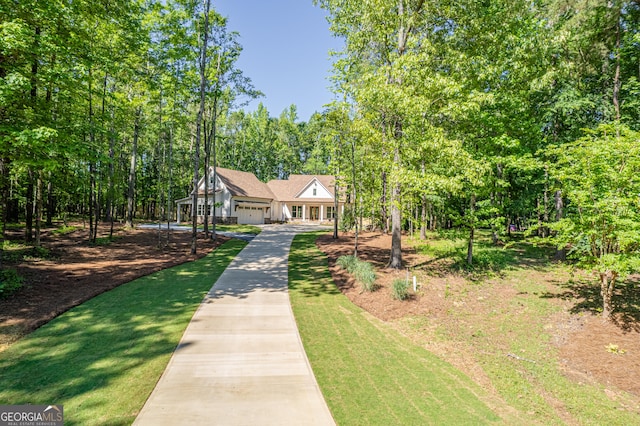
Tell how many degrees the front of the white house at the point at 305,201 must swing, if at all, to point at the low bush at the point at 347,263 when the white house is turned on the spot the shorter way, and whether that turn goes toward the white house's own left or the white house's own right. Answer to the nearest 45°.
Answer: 0° — it already faces it

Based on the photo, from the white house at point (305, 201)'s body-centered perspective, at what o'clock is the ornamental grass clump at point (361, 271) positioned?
The ornamental grass clump is roughly at 12 o'clock from the white house.

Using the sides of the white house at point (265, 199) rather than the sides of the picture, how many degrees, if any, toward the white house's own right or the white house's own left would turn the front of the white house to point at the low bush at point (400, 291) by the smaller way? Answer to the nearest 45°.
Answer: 0° — it already faces it

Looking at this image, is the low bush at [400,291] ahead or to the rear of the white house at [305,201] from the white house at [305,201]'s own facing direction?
ahead

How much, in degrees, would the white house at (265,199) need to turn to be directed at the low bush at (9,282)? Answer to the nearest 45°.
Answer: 0° — it already faces it

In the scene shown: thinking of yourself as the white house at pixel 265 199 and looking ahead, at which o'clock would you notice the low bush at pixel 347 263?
The low bush is roughly at 12 o'clock from the white house.

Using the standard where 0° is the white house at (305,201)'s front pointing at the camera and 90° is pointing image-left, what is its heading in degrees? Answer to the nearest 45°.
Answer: approximately 0°

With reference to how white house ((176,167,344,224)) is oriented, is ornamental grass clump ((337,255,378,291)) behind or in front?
in front
